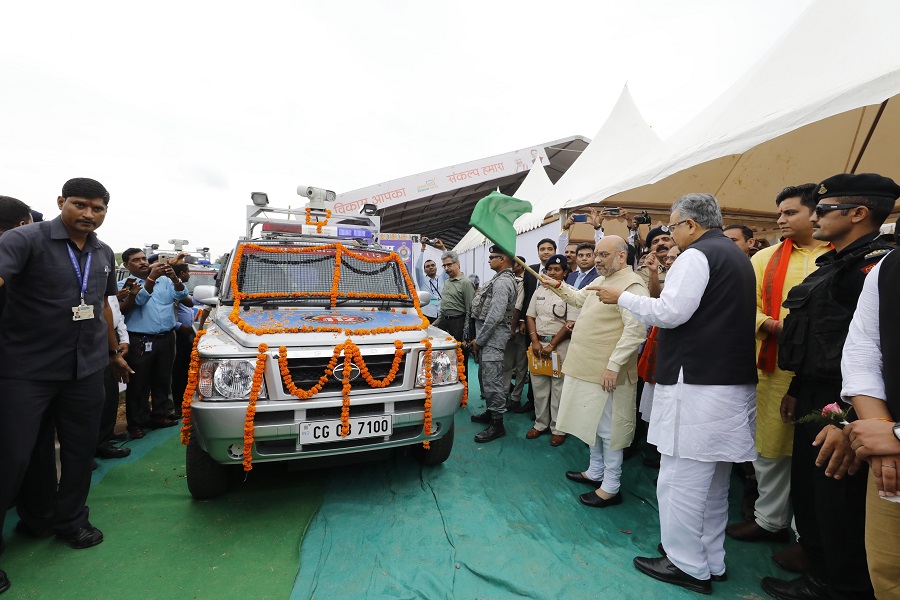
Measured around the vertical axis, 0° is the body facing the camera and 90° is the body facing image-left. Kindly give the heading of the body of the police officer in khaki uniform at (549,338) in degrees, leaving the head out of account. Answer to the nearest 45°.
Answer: approximately 45°

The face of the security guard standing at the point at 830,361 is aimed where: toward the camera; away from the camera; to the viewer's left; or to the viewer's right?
to the viewer's left

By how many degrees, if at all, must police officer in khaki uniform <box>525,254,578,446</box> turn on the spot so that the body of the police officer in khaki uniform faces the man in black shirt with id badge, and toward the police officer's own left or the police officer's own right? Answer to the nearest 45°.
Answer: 0° — they already face them

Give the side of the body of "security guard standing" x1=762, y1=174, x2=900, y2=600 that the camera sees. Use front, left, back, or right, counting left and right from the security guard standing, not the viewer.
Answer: left

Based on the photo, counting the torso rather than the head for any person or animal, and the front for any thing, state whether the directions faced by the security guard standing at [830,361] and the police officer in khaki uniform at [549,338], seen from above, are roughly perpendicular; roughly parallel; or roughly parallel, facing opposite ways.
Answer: roughly perpendicular

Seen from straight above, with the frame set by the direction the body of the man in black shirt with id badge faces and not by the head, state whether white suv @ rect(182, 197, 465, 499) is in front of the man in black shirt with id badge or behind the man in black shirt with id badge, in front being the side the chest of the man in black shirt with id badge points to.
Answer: behind

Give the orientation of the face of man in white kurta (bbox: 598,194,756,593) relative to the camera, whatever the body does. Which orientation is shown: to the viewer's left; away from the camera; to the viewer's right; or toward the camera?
to the viewer's left

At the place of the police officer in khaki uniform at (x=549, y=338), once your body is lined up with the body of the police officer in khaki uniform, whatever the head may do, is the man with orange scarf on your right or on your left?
on your left

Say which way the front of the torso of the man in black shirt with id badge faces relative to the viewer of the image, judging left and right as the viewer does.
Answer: facing the viewer and to the right of the viewer
